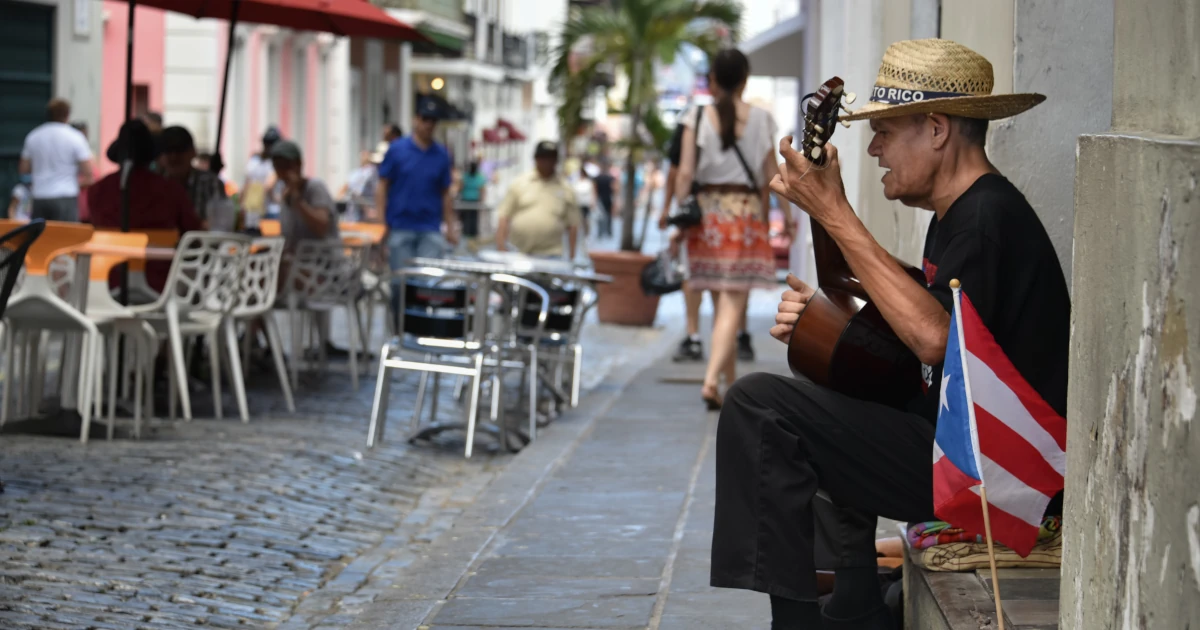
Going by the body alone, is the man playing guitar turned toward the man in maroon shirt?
no

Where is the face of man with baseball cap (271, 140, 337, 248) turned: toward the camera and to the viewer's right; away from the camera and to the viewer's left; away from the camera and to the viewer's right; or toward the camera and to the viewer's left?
toward the camera and to the viewer's left

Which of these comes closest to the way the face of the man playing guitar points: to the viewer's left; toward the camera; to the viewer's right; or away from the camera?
to the viewer's left

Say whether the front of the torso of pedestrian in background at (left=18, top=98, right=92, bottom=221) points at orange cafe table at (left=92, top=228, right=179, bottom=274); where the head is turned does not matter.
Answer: no

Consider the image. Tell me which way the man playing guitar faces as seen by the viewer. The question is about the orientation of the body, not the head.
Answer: to the viewer's left

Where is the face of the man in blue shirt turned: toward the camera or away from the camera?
toward the camera

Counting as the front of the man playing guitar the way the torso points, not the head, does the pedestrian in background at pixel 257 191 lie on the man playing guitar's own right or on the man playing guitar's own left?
on the man playing guitar's own right

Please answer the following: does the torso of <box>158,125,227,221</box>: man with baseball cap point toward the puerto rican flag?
no

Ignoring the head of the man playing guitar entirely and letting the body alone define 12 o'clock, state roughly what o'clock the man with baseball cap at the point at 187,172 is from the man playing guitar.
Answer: The man with baseball cap is roughly at 2 o'clock from the man playing guitar.

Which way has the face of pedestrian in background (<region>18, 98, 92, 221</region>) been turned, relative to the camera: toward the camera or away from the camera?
away from the camera

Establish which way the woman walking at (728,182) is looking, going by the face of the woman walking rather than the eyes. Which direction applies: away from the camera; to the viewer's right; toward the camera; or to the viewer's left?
away from the camera

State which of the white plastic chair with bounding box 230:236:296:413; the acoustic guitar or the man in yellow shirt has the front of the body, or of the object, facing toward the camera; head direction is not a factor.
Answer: the man in yellow shirt

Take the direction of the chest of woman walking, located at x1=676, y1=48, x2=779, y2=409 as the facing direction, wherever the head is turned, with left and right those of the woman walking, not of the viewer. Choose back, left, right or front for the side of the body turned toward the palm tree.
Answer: front

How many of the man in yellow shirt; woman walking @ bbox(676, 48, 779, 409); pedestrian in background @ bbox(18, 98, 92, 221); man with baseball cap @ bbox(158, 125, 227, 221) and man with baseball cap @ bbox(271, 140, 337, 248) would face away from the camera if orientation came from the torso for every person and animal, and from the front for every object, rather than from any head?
2

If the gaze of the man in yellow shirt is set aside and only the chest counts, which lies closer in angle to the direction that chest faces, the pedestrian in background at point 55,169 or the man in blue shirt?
the man in blue shirt

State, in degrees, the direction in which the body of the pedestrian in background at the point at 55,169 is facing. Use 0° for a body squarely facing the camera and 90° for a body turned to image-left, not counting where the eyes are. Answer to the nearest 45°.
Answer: approximately 180°
